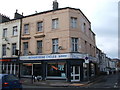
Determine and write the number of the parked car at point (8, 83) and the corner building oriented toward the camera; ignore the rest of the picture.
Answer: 1

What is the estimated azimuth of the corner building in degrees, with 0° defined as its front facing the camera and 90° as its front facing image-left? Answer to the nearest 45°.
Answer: approximately 0°

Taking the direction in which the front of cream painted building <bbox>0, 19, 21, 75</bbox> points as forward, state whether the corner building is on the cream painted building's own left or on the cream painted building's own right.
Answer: on the cream painted building's own left

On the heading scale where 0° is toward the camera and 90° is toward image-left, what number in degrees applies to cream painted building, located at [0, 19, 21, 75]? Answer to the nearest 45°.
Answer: approximately 45°

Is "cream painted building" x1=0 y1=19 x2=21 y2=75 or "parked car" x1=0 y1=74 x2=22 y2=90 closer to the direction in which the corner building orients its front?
the parked car
